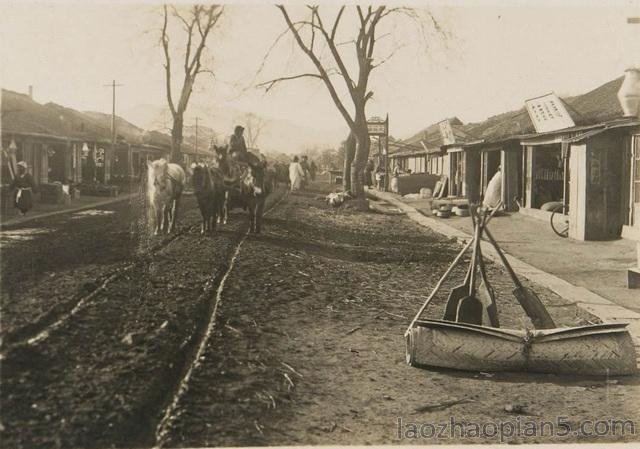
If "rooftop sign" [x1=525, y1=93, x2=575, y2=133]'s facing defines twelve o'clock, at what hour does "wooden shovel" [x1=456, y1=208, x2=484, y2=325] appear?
The wooden shovel is roughly at 12 o'clock from the rooftop sign.

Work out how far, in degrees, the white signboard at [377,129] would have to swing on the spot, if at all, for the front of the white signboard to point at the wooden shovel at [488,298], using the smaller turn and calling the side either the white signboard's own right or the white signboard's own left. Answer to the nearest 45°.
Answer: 0° — it already faces it

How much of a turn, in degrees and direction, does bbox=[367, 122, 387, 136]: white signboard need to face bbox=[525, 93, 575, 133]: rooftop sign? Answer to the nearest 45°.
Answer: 0° — it already faces it

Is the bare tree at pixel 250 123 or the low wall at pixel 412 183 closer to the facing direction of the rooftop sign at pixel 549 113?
the bare tree

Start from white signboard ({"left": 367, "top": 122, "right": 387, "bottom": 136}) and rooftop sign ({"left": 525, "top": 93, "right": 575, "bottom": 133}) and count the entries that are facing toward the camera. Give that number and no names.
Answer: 2

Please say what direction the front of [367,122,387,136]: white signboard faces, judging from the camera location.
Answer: facing the viewer

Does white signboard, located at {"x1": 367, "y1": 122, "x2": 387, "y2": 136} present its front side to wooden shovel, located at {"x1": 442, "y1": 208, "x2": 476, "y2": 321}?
yes

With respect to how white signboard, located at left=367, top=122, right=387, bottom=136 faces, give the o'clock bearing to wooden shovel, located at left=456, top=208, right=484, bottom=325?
The wooden shovel is roughly at 12 o'clock from the white signboard.

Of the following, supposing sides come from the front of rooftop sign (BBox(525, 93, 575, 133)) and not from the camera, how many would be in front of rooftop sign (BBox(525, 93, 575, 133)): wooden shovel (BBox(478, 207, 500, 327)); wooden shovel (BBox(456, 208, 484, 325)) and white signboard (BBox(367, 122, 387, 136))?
2

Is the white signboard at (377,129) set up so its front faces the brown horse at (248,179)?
yes

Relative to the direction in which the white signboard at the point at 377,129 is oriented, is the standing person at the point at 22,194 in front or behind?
in front

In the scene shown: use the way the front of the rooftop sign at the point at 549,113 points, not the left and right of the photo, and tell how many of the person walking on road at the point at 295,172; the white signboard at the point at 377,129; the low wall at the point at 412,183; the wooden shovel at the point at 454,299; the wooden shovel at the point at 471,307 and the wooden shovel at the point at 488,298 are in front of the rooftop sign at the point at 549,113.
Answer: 3

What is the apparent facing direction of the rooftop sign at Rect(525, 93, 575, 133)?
toward the camera
